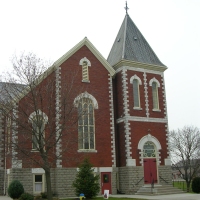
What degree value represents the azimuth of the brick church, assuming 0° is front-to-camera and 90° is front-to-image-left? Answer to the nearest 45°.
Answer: approximately 0°
